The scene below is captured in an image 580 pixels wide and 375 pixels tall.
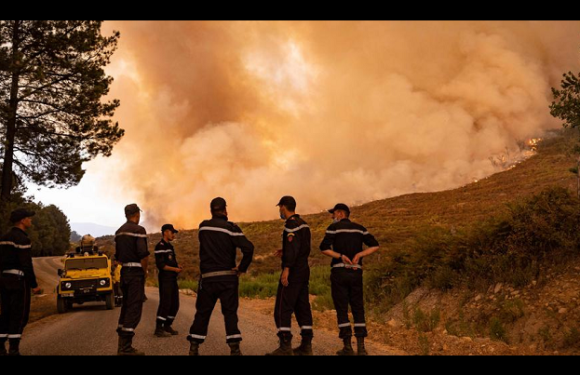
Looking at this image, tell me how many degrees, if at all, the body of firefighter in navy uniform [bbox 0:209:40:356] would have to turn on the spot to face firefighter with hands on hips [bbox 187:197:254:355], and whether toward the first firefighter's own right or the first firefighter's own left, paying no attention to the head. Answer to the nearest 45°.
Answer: approximately 90° to the first firefighter's own right

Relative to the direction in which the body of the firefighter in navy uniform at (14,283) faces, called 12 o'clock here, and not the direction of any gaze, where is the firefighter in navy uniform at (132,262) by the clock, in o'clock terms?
the firefighter in navy uniform at (132,262) is roughly at 2 o'clock from the firefighter in navy uniform at (14,283).

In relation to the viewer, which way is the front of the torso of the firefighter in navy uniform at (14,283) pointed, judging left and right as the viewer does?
facing away from the viewer and to the right of the viewer

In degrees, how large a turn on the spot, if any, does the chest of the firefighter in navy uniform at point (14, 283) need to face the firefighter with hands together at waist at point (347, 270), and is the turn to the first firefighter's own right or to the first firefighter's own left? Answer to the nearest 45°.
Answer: approximately 90° to the first firefighter's own right

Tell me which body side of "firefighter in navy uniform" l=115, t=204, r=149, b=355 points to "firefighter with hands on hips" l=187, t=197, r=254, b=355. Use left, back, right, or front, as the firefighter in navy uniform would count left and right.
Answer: right

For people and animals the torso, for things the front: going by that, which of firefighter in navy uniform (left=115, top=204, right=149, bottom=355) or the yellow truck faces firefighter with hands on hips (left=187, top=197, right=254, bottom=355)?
the yellow truck

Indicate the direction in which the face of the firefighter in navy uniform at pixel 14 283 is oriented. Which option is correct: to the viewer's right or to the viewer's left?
to the viewer's right

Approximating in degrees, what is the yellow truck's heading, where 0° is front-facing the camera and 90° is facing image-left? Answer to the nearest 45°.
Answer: approximately 0°

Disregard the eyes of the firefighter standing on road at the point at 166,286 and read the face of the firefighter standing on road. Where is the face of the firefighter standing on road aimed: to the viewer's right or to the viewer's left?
to the viewer's right

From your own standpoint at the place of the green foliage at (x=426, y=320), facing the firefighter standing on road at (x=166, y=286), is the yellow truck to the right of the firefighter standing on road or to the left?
right

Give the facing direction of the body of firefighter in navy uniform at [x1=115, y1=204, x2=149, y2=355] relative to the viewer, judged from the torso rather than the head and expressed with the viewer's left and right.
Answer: facing away from the viewer and to the right of the viewer
